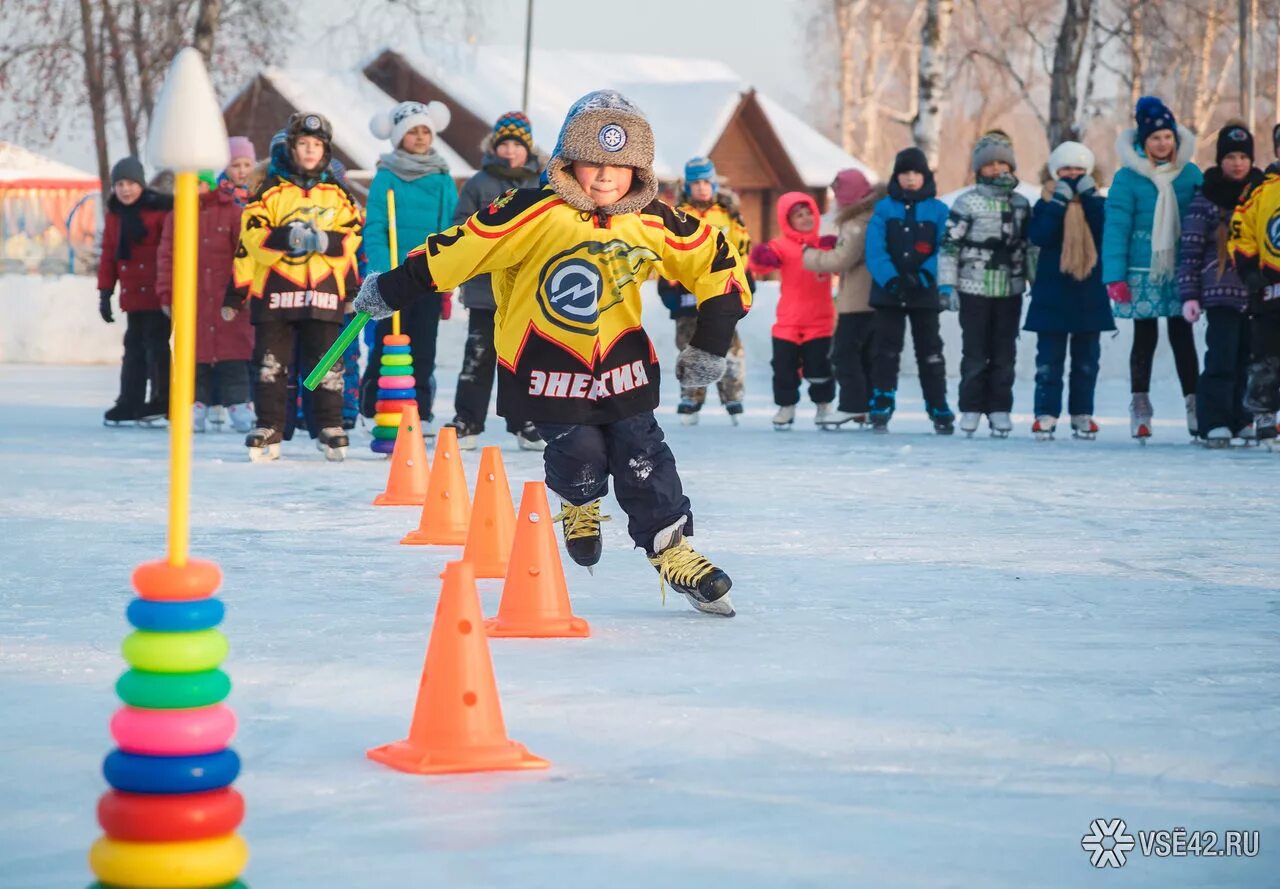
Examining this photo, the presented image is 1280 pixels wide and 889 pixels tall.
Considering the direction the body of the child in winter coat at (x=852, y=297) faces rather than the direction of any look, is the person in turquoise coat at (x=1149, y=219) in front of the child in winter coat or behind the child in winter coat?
behind

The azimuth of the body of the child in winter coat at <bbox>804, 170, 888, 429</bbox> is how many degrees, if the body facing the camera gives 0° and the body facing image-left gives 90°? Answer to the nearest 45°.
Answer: approximately 90°

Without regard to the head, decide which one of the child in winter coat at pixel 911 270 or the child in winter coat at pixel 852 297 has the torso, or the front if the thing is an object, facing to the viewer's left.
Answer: the child in winter coat at pixel 852 297

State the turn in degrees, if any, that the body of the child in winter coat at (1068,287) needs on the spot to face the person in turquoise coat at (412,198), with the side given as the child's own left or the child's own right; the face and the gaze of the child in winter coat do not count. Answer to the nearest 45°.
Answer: approximately 90° to the child's own right

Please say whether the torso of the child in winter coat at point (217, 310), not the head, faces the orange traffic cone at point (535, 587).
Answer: yes

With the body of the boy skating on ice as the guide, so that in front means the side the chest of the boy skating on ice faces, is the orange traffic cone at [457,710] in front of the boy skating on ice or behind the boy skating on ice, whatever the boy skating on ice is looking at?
in front
